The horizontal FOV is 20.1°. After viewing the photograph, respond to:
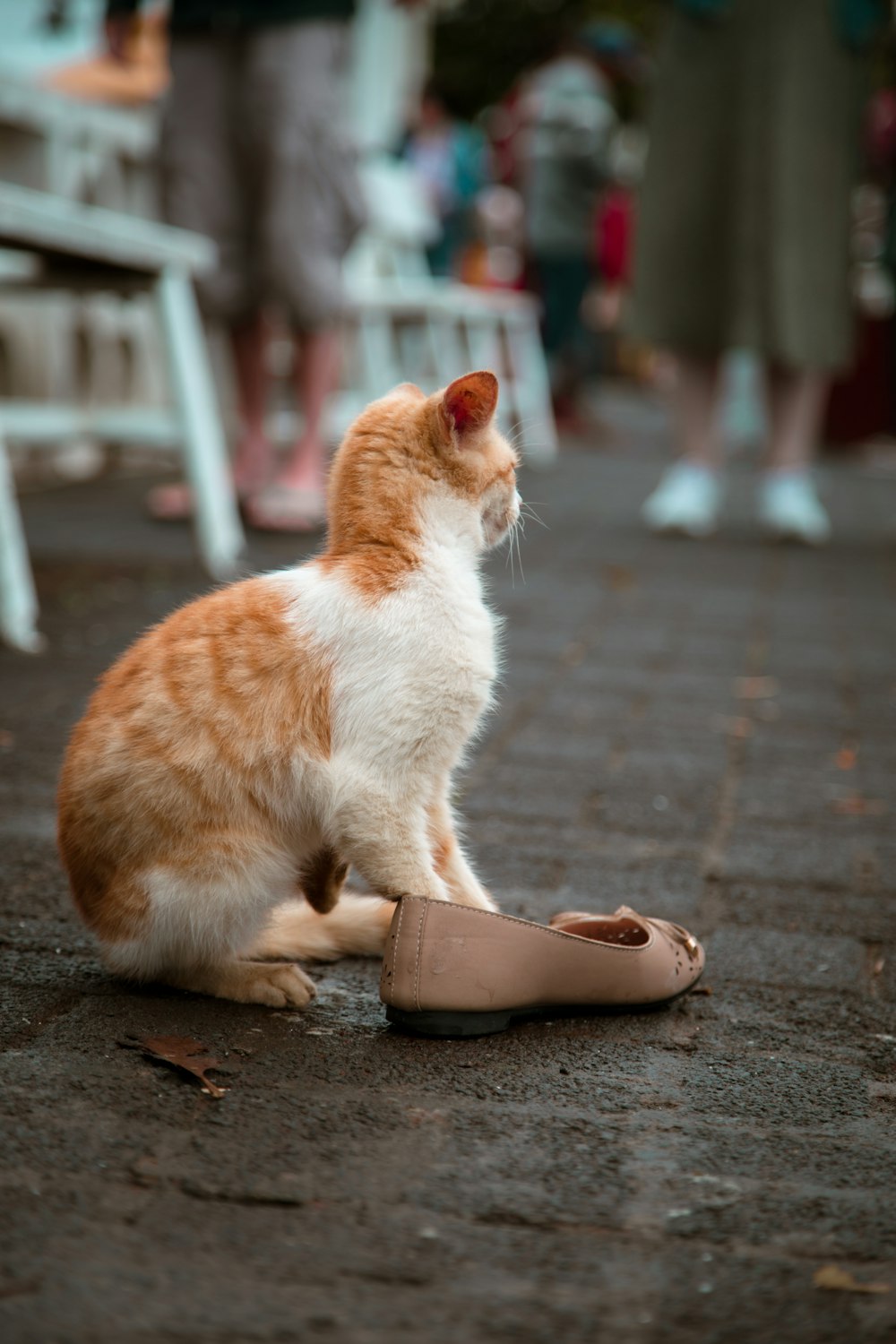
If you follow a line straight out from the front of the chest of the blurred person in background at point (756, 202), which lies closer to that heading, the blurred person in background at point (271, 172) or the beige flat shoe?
the beige flat shoe

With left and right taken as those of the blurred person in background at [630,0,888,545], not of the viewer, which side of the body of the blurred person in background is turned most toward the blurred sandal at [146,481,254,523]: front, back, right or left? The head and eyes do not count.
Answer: right

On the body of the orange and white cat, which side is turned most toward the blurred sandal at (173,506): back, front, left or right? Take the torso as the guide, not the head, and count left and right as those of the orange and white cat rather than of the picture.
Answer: left

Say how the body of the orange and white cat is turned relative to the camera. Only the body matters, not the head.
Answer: to the viewer's right

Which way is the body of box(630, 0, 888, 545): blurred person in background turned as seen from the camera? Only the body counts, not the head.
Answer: toward the camera

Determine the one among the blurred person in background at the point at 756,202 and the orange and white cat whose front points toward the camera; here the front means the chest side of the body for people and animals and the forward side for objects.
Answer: the blurred person in background

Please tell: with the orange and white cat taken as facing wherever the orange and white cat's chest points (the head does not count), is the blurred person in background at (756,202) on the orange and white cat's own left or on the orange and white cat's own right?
on the orange and white cat's own left

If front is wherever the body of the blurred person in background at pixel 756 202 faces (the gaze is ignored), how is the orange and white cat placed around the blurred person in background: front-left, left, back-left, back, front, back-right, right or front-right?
front

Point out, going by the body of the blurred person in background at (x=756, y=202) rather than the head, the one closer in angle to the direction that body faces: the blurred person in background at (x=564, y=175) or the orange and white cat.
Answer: the orange and white cat

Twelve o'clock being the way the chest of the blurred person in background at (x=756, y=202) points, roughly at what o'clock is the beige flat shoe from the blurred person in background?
The beige flat shoe is roughly at 12 o'clock from the blurred person in background.

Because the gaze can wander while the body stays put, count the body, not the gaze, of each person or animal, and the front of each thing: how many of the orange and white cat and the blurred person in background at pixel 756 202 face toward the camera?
1
